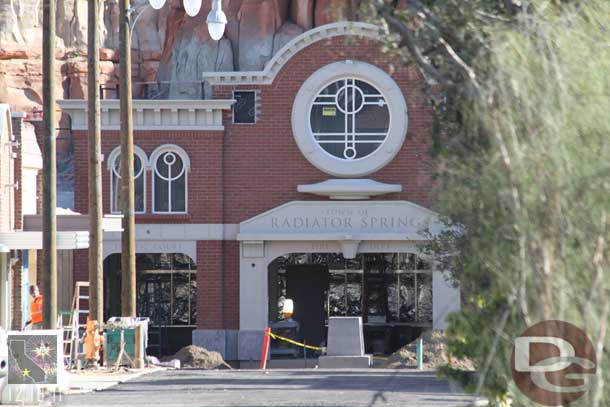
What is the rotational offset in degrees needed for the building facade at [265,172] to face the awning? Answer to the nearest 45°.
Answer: approximately 45° to its right

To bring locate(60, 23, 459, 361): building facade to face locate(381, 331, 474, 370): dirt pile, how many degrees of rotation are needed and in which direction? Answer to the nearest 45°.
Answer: approximately 45° to its left

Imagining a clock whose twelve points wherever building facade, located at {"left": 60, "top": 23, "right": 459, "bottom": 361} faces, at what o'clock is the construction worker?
The construction worker is roughly at 1 o'clock from the building facade.

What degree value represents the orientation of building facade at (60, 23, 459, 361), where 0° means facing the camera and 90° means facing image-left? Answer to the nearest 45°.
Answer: approximately 0°
